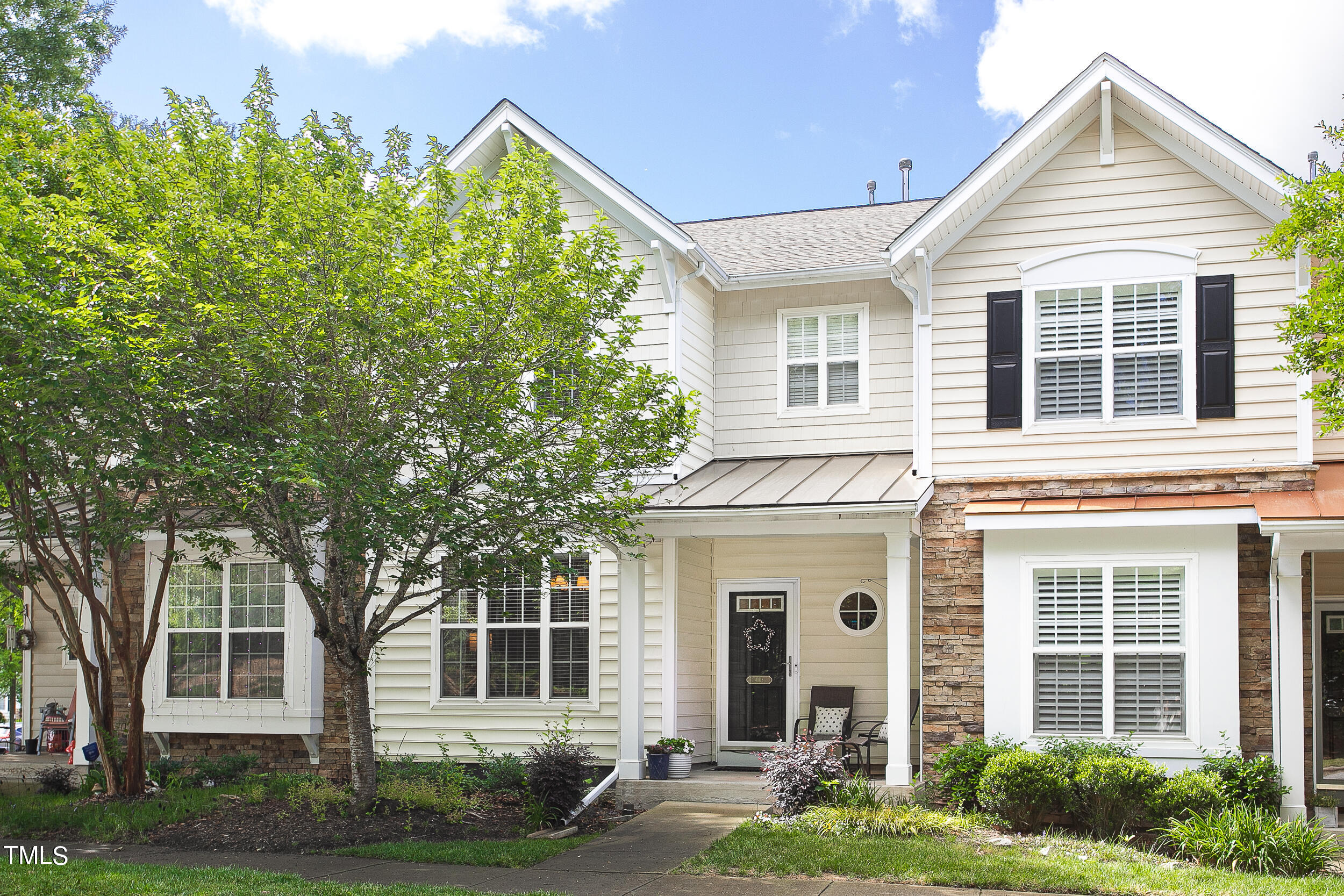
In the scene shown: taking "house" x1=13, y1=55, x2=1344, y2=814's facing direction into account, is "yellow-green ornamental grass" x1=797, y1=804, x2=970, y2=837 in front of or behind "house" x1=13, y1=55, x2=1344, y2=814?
in front

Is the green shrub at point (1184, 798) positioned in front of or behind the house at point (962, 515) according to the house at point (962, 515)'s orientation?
in front

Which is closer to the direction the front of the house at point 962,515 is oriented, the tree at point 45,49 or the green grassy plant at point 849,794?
the green grassy plant

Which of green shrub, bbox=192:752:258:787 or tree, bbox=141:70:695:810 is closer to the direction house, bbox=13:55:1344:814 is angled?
the tree

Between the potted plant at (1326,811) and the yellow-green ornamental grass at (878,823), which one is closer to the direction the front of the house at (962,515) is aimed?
the yellow-green ornamental grass

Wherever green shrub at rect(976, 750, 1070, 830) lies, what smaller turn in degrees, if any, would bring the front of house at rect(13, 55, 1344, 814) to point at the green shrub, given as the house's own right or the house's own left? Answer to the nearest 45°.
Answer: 0° — it already faces it

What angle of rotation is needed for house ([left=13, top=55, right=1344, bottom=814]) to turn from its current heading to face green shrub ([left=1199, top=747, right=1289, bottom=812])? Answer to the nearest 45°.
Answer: approximately 45° to its left

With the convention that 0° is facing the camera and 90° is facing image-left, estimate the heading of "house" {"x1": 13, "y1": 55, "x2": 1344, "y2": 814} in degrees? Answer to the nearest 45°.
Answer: approximately 0°

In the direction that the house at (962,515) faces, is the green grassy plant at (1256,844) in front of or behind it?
in front
